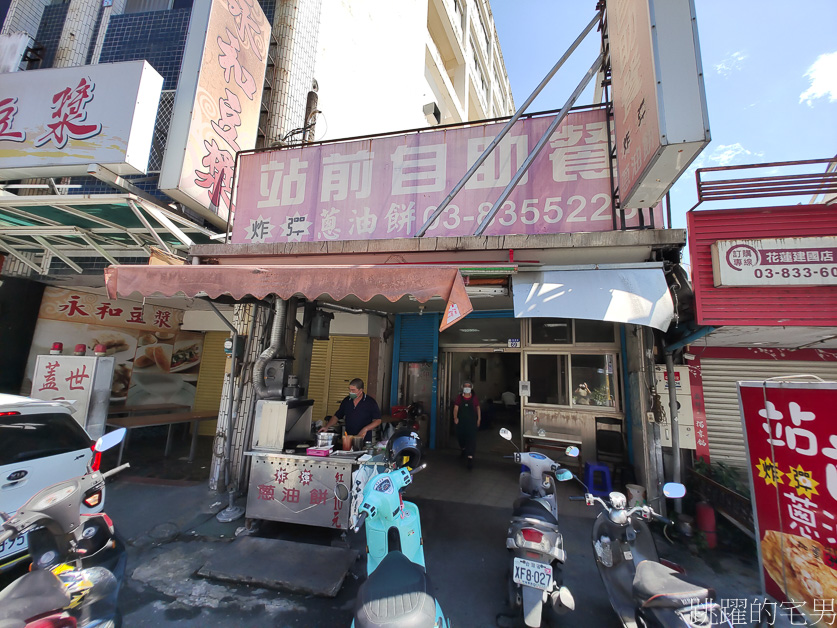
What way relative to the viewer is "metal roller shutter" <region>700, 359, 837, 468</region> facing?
toward the camera

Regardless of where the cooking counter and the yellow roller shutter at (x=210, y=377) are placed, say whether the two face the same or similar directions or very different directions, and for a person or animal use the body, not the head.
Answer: same or similar directions

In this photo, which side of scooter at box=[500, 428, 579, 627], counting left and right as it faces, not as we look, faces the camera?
back

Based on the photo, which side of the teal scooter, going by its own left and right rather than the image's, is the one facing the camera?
back

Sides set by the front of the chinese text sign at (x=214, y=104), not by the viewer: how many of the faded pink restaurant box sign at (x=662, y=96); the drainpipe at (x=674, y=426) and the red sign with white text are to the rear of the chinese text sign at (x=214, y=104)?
0

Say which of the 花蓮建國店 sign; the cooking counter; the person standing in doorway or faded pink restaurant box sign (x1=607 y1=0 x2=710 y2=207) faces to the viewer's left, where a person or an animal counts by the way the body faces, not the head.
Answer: the faded pink restaurant box sign

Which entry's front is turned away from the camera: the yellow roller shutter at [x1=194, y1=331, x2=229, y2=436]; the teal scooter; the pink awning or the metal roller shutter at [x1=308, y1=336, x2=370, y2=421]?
the teal scooter

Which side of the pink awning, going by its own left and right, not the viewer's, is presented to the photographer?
front

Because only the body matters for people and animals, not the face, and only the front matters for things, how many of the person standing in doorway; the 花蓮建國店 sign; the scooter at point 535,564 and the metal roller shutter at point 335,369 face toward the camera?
3

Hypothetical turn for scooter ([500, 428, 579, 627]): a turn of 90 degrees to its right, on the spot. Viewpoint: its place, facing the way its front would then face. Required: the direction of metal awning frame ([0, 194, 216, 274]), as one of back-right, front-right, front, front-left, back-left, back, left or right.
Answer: back

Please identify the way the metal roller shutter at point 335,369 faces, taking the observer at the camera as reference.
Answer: facing the viewer

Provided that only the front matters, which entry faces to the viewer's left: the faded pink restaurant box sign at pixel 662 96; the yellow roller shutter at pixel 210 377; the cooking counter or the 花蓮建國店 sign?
the faded pink restaurant box sign

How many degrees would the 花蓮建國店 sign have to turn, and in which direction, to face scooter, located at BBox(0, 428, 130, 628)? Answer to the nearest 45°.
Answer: approximately 45° to its right

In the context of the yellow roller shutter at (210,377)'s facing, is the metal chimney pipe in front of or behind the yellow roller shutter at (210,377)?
in front

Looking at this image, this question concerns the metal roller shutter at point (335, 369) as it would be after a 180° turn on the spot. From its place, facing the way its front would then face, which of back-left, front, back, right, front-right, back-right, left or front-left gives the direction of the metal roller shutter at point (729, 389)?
back-right
